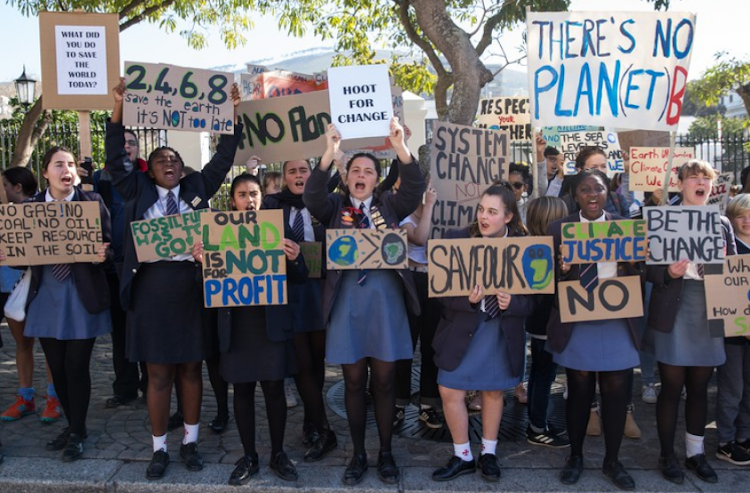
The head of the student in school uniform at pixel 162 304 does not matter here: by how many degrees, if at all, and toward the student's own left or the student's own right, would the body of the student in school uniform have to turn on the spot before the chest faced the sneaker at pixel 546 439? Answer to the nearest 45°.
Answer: approximately 90° to the student's own left

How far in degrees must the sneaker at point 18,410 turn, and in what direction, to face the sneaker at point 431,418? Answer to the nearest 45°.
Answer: approximately 90° to its left

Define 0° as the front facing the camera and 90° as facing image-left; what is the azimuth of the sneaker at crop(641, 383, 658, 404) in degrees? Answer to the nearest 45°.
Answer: approximately 0°

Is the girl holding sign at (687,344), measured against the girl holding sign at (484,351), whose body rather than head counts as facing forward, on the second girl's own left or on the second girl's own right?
on the second girl's own left

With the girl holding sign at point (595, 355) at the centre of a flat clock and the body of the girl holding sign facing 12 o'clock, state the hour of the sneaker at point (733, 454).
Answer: The sneaker is roughly at 8 o'clock from the girl holding sign.

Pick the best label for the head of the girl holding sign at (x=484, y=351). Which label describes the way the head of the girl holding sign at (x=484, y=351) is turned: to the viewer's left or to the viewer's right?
to the viewer's left

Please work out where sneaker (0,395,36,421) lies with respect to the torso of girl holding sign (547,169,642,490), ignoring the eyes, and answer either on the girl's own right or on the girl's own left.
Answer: on the girl's own right

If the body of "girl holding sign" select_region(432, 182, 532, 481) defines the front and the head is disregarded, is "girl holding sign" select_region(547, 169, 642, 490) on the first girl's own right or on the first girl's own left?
on the first girl's own left

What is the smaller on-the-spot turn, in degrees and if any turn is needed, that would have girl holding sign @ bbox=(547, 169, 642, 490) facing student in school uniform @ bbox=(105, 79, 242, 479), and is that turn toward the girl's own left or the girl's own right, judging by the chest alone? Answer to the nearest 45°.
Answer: approximately 90° to the girl's own right
